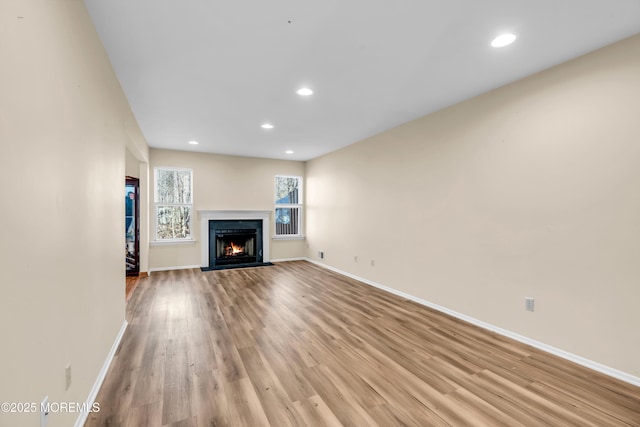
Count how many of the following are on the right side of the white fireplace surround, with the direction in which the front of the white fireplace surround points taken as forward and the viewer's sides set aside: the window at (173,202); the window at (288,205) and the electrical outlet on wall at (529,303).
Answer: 1

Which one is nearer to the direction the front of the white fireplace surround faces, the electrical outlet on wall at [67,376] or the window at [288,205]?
the electrical outlet on wall

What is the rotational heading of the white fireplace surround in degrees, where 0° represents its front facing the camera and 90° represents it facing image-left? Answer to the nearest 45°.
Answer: approximately 0°

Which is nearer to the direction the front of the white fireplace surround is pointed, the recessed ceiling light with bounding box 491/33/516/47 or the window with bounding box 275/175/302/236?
the recessed ceiling light

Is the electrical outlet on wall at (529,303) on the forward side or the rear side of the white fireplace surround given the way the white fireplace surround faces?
on the forward side

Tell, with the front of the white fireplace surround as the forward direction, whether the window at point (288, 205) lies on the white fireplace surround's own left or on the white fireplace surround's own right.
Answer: on the white fireplace surround's own left

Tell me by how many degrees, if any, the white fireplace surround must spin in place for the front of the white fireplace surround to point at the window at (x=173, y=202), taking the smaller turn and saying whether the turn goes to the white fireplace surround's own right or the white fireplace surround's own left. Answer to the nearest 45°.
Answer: approximately 90° to the white fireplace surround's own right

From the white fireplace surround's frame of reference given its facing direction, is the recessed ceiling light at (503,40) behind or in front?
in front
